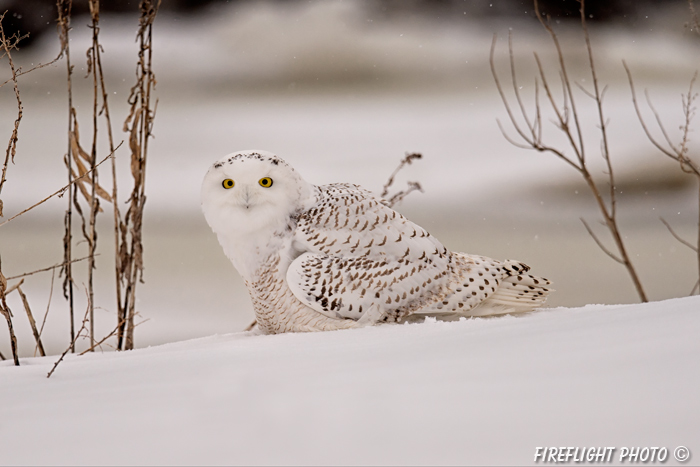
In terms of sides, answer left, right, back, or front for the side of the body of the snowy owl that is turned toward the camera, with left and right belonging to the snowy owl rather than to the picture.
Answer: left
